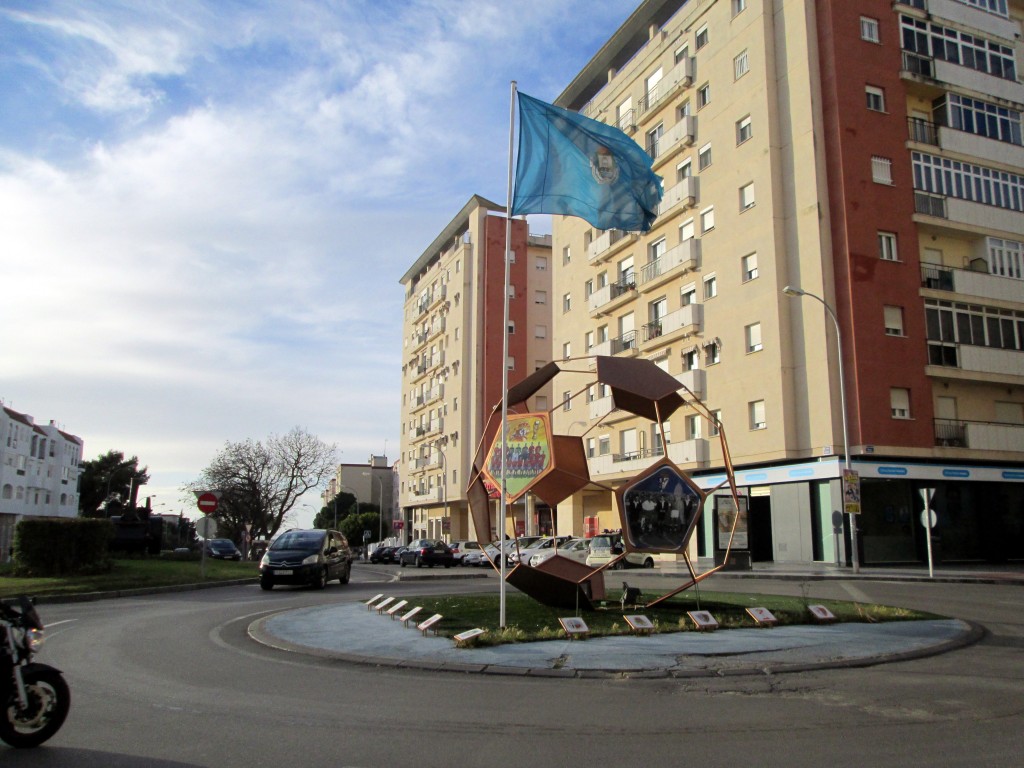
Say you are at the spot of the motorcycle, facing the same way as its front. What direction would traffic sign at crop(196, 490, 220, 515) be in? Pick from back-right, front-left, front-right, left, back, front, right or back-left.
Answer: back-left

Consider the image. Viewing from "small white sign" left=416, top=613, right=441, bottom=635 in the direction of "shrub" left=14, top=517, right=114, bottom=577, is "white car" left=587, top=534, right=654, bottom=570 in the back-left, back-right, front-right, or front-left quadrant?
front-right

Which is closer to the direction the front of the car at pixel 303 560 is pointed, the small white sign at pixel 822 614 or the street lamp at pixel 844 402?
the small white sign

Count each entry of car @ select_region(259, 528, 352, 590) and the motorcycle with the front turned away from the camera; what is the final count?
0

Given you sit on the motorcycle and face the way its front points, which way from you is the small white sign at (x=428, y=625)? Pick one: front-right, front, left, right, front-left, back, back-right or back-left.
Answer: left

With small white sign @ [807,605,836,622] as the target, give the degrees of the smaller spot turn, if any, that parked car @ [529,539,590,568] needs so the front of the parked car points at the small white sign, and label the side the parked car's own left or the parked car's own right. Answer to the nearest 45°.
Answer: approximately 45° to the parked car's own left

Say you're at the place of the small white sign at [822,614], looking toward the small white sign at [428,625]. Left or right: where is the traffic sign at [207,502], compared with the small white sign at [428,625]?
right

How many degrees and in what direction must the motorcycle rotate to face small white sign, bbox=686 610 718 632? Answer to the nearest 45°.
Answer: approximately 45° to its left

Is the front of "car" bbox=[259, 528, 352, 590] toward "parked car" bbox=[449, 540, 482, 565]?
no

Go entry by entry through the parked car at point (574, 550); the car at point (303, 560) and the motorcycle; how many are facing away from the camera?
0

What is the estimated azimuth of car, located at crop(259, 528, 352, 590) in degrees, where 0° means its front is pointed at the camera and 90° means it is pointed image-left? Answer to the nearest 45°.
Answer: approximately 45°
